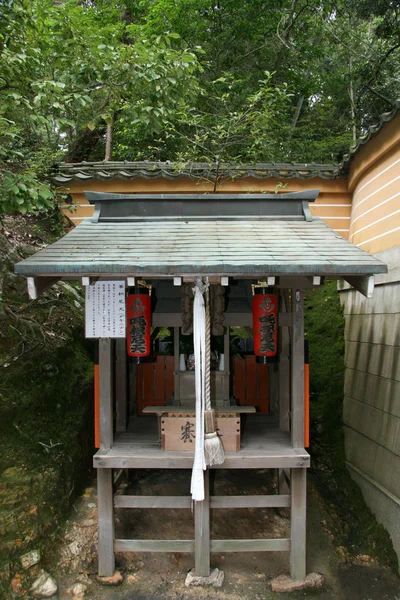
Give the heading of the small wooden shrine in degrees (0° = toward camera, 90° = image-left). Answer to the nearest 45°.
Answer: approximately 0°
